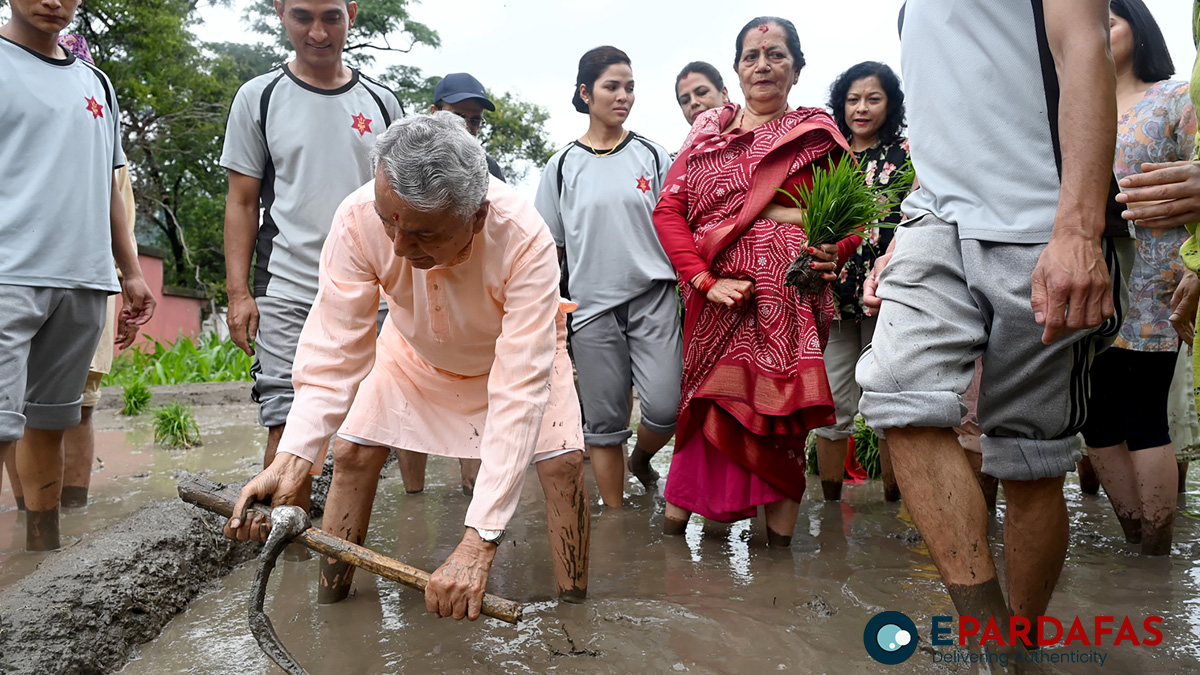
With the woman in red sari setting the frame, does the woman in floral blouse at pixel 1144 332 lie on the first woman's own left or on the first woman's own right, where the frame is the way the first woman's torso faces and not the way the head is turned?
on the first woman's own left

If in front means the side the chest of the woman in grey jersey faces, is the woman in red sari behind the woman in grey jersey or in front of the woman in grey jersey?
in front

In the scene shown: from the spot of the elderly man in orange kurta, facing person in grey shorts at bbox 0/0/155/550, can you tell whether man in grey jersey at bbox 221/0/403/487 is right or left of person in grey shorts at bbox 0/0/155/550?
right

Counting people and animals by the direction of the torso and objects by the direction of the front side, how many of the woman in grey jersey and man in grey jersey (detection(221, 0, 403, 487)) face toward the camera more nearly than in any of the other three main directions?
2

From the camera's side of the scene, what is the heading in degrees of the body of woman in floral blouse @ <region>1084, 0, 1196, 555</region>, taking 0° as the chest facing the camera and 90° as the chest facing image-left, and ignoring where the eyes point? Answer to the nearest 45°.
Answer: approximately 45°

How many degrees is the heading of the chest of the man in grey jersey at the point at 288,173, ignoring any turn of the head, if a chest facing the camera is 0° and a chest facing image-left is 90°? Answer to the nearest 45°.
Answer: approximately 0°

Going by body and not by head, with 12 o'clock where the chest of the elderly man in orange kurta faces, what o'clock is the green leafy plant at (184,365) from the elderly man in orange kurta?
The green leafy plant is roughly at 4 o'clock from the elderly man in orange kurta.

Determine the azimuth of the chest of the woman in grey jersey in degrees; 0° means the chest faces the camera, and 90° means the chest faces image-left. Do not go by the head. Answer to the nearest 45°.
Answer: approximately 0°

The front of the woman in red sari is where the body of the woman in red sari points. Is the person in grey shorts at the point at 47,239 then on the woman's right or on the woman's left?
on the woman's right

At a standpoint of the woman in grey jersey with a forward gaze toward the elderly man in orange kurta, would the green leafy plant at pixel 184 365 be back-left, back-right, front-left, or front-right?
back-right
